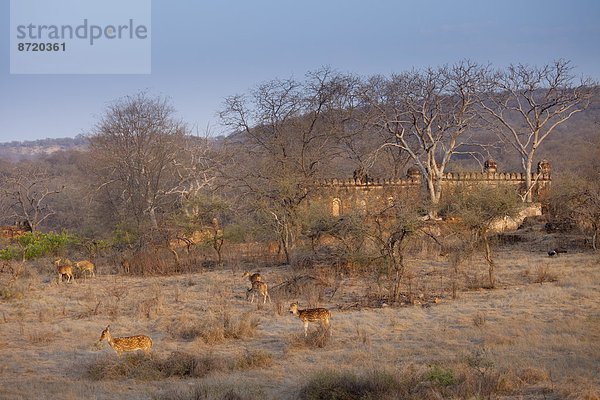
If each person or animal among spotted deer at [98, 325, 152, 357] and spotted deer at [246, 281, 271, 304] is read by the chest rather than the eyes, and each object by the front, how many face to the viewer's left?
2

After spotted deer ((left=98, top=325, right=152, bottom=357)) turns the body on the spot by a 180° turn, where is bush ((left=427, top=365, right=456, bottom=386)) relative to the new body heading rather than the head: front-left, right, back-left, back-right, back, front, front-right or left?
front-right

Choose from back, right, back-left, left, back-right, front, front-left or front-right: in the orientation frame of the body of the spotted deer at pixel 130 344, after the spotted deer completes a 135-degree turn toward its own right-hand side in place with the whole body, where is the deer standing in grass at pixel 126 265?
front-left

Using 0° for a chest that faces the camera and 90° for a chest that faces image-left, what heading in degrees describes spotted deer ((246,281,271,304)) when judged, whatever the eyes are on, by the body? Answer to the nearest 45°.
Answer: approximately 90°

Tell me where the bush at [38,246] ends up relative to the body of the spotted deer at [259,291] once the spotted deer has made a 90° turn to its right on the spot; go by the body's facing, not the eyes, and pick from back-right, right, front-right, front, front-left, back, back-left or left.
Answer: front-left

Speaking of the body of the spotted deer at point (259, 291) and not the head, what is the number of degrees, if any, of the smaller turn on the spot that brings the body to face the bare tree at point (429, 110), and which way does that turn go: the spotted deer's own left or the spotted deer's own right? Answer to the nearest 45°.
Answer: approximately 45° to the spotted deer's own right

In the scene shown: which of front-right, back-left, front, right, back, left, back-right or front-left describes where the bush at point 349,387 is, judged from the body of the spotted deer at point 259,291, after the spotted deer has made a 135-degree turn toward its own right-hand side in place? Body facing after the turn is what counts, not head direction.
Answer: back-right

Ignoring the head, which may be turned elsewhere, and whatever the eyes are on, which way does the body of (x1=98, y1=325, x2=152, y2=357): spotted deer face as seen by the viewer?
to the viewer's left

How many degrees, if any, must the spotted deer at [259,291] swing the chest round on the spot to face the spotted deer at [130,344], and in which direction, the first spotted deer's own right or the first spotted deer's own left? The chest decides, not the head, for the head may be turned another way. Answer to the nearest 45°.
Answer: approximately 45° to the first spotted deer's own left

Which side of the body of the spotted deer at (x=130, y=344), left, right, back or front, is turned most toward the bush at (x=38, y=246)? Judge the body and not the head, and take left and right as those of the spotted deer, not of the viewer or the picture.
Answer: right

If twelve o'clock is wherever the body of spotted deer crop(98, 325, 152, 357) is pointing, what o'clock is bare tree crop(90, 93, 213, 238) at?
The bare tree is roughly at 3 o'clock from the spotted deer.

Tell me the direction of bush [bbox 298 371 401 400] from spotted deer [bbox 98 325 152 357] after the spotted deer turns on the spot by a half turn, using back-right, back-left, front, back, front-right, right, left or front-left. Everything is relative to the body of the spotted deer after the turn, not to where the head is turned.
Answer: front-right

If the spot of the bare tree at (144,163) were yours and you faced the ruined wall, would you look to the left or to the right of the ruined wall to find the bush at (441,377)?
right
